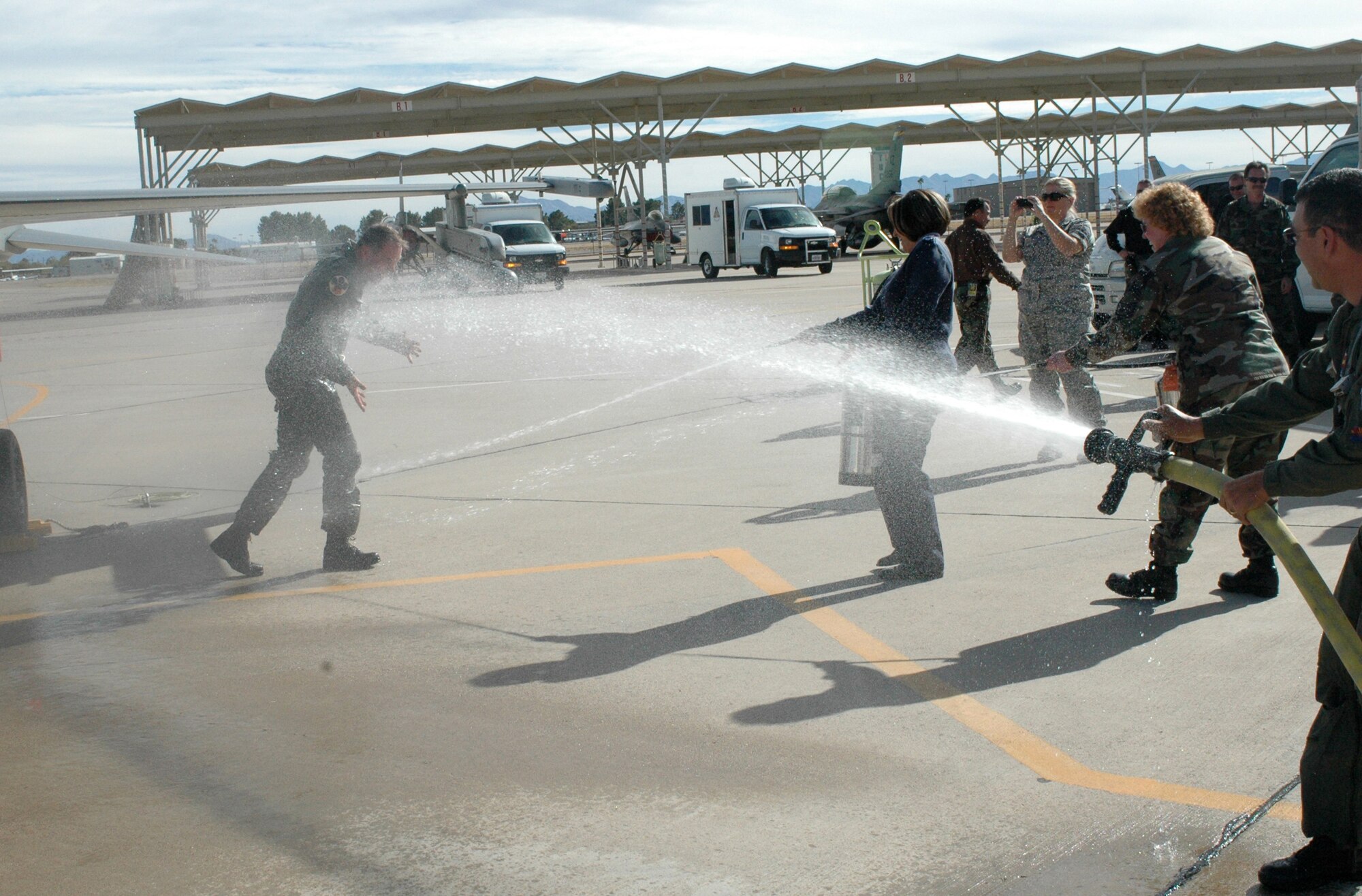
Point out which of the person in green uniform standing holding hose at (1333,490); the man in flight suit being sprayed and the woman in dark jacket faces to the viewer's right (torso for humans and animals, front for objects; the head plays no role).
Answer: the man in flight suit being sprayed

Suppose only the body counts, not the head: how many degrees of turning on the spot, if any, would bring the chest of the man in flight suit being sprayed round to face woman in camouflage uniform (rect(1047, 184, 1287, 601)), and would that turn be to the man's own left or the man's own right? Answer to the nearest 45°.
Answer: approximately 45° to the man's own right

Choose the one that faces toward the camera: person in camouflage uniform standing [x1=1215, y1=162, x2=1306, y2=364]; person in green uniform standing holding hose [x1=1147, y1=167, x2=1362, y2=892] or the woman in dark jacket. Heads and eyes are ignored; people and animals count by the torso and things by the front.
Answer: person in camouflage uniform standing [x1=1215, y1=162, x2=1306, y2=364]

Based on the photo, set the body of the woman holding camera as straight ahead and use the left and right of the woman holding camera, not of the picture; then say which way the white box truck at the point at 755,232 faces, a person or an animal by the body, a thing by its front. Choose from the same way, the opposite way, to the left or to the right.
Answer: to the left

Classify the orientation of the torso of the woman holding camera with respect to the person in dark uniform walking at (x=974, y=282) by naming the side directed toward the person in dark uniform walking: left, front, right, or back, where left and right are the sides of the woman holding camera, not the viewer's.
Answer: right

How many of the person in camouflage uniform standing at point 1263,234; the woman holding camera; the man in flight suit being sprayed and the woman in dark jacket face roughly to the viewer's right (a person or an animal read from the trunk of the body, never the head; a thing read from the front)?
1

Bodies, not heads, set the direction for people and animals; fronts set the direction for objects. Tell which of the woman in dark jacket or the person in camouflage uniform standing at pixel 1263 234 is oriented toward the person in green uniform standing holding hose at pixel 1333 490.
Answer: the person in camouflage uniform standing at pixel 1263 234

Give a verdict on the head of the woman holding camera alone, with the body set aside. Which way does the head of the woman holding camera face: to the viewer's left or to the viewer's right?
to the viewer's left

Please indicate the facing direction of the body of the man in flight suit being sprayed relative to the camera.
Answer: to the viewer's right

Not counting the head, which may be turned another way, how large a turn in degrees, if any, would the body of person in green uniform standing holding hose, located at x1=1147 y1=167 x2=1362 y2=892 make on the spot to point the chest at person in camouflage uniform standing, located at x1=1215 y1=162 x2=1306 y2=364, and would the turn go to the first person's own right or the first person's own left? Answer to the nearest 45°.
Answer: approximately 90° to the first person's own right

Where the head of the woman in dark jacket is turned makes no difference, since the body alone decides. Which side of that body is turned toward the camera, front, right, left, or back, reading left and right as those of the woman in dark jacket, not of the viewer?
left

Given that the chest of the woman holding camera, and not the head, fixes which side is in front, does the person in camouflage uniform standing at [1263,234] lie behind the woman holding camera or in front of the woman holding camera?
behind

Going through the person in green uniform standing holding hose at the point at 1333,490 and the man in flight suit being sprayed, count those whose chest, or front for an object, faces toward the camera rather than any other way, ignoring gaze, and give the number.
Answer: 0

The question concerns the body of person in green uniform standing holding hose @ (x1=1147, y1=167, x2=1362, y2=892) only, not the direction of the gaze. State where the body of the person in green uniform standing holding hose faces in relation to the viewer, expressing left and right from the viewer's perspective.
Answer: facing to the left of the viewer

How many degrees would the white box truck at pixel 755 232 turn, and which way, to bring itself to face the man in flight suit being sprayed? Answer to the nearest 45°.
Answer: approximately 45° to its right

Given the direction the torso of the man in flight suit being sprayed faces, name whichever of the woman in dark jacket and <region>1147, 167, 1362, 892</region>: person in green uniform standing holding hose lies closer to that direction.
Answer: the woman in dark jacket

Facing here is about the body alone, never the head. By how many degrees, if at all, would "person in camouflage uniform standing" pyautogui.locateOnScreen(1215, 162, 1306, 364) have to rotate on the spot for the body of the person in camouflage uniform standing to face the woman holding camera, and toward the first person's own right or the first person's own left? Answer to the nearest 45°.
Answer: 0° — they already face them

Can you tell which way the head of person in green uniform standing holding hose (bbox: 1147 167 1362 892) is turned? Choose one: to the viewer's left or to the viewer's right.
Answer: to the viewer's left

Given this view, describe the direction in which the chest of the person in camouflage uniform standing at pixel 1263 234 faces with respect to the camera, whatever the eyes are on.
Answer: toward the camera
